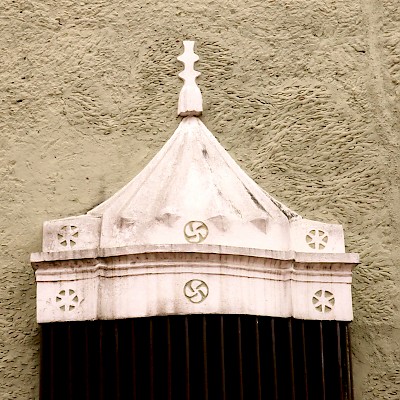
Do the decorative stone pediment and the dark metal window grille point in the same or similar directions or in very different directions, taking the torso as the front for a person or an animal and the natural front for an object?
same or similar directions

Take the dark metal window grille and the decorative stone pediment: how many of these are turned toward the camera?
2

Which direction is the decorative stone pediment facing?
toward the camera

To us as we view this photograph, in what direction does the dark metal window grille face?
facing the viewer
